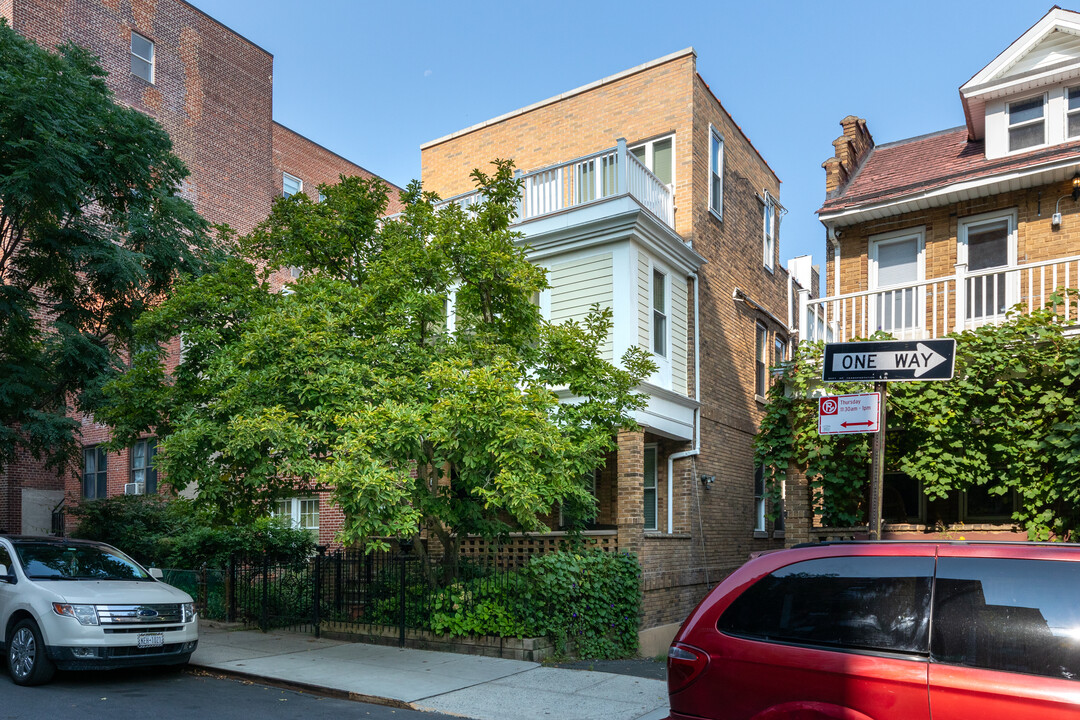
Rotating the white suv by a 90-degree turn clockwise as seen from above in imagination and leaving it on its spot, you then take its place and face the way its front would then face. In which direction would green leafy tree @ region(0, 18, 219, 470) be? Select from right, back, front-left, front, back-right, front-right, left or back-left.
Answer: back-right

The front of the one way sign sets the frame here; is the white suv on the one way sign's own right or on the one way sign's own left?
on the one way sign's own right

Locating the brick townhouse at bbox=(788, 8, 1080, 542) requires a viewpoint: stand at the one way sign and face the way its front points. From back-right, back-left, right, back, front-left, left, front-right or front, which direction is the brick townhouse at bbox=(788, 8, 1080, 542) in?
back

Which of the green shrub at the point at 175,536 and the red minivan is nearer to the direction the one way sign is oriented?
the red minivan

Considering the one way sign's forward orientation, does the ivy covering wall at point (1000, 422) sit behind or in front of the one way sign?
behind

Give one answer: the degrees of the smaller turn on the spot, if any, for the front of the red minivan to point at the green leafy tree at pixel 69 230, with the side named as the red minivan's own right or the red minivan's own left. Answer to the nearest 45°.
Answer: approximately 135° to the red minivan's own left

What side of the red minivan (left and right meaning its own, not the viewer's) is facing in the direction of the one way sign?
left

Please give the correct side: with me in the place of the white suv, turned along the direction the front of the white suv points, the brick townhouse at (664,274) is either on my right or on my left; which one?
on my left

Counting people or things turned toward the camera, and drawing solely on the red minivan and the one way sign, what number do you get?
1

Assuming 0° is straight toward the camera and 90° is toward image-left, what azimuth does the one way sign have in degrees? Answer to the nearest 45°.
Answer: approximately 0°

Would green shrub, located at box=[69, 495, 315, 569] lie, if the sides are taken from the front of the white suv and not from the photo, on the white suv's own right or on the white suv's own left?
on the white suv's own left

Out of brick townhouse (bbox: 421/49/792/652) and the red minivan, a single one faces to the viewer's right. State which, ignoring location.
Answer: the red minivan

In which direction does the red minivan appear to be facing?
to the viewer's right
